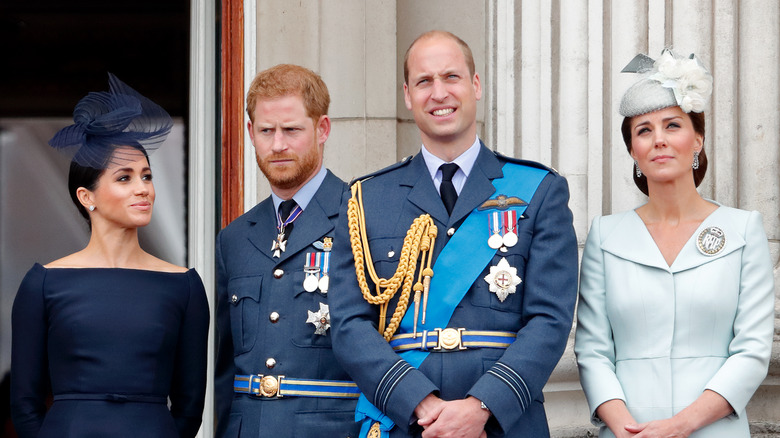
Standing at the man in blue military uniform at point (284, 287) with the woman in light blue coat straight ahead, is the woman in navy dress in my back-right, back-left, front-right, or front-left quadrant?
back-right

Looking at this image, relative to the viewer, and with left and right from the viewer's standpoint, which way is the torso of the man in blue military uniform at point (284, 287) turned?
facing the viewer and to the left of the viewer

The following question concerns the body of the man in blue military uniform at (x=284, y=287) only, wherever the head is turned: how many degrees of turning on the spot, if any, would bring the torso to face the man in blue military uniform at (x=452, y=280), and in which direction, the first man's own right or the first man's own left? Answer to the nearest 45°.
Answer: approximately 90° to the first man's own left

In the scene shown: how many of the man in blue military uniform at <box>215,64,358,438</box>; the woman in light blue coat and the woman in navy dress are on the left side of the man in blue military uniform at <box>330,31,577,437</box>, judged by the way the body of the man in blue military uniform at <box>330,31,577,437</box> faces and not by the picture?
1

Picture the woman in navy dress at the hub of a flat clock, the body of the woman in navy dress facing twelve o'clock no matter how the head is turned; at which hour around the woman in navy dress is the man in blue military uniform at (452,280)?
The man in blue military uniform is roughly at 10 o'clock from the woman in navy dress.

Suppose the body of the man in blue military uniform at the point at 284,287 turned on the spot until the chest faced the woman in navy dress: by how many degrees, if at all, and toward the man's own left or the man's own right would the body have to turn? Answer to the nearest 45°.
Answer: approximately 45° to the man's own right

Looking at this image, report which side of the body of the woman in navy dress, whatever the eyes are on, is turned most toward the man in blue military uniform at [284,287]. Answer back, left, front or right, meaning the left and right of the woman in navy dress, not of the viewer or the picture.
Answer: left

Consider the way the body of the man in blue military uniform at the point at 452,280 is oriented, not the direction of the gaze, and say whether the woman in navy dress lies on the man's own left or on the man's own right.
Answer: on the man's own right

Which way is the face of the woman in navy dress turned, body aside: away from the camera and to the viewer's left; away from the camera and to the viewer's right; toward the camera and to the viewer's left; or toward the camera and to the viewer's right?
toward the camera and to the viewer's right

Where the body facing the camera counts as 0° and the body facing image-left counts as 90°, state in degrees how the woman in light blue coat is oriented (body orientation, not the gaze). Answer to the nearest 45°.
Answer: approximately 0°
